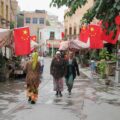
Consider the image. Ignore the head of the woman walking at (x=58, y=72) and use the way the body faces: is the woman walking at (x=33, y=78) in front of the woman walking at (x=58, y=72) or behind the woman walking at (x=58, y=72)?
in front

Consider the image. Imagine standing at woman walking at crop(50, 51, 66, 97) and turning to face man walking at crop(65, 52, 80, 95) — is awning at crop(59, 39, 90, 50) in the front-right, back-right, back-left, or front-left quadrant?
front-left

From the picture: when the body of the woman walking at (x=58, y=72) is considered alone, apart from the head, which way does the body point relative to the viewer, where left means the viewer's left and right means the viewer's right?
facing the viewer

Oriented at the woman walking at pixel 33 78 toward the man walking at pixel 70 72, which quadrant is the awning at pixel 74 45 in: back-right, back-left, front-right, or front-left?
front-left

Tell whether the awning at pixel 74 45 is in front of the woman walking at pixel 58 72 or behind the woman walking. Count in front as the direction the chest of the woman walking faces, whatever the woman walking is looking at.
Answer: behind
